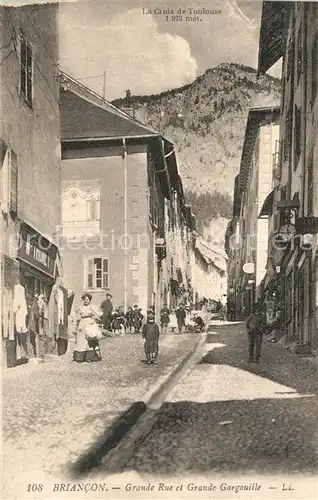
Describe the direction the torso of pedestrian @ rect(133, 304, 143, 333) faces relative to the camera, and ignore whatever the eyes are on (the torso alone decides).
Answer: toward the camera

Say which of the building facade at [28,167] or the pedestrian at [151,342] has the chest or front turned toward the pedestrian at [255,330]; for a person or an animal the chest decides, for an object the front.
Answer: the building facade

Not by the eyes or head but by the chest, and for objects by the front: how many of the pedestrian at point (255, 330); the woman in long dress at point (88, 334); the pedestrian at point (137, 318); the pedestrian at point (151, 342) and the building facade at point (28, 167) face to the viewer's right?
1

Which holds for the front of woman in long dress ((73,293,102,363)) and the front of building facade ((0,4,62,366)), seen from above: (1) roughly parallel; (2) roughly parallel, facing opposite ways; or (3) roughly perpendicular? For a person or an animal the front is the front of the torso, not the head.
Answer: roughly perpendicular

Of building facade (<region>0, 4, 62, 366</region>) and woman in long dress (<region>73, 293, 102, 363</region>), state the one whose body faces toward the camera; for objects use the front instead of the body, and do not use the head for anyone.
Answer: the woman in long dress

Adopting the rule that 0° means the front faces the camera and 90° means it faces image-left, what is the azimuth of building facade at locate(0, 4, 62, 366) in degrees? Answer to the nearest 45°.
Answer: approximately 270°

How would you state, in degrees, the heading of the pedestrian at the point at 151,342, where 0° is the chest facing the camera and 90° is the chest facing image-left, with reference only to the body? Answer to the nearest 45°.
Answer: approximately 0°

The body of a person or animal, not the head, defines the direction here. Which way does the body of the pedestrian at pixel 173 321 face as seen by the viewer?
toward the camera

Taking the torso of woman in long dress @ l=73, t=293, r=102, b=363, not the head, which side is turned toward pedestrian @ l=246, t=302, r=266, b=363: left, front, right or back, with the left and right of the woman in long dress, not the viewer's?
left

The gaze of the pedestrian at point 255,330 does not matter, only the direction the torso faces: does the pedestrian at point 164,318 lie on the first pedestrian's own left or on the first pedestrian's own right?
on the first pedestrian's own right
